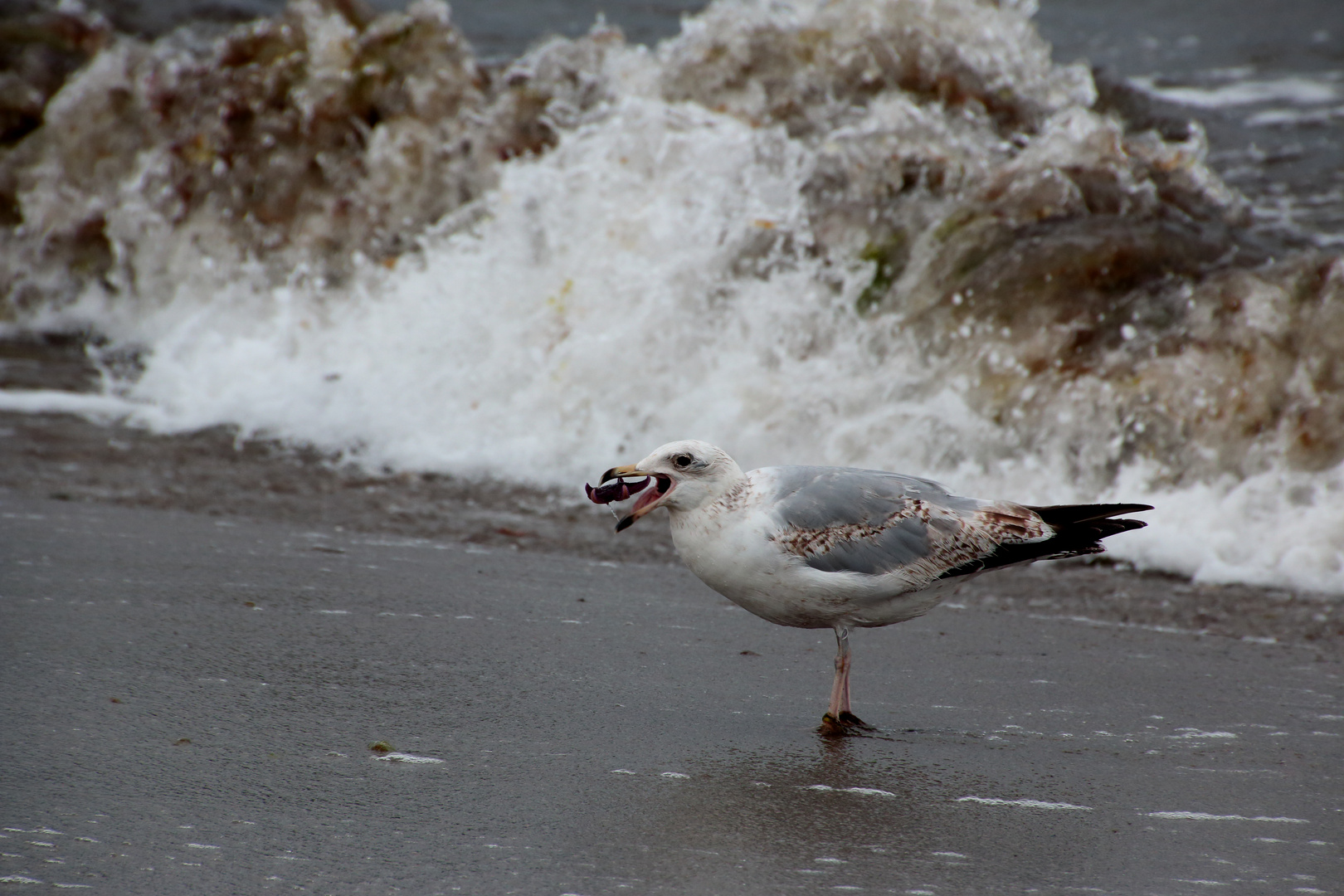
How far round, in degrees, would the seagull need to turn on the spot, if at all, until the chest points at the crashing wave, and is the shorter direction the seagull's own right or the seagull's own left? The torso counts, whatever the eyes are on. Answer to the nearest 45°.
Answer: approximately 90° to the seagull's own right

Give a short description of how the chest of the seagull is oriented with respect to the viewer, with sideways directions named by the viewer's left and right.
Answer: facing to the left of the viewer
